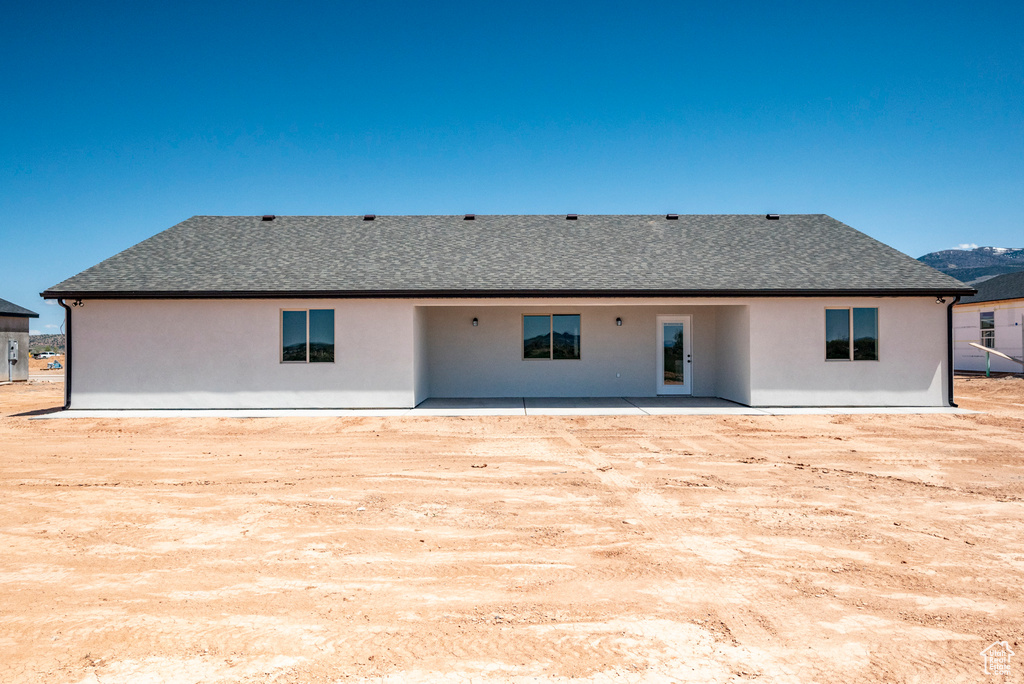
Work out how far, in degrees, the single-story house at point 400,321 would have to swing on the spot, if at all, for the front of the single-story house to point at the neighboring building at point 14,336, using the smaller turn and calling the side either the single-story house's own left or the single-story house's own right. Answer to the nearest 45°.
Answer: approximately 45° to the single-story house's own left

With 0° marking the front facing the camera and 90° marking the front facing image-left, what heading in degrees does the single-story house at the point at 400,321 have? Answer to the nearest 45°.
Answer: approximately 180°

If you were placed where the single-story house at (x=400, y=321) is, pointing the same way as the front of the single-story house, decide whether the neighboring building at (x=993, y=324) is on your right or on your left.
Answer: on your right

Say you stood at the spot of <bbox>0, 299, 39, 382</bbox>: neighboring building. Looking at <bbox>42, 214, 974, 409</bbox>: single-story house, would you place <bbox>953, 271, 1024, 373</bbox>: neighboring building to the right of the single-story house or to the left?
left
